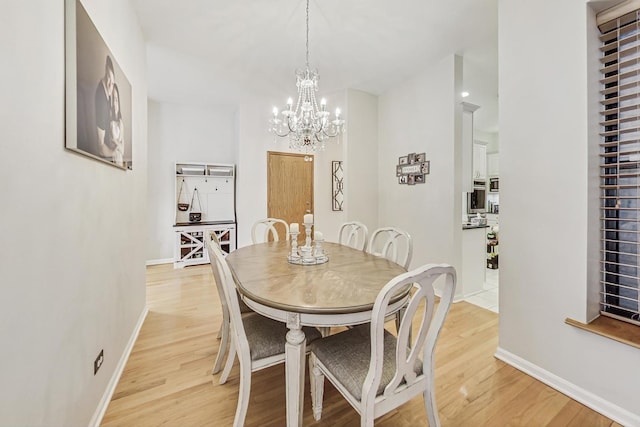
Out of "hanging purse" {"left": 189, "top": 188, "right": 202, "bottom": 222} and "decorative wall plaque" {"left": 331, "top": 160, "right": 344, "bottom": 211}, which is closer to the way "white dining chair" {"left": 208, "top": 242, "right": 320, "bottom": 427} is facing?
the decorative wall plaque

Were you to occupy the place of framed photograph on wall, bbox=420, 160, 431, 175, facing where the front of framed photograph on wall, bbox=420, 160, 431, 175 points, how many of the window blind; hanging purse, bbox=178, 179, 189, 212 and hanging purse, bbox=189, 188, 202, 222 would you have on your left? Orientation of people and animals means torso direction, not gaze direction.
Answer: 1

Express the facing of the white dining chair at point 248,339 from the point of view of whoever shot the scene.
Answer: facing away from the viewer and to the right of the viewer

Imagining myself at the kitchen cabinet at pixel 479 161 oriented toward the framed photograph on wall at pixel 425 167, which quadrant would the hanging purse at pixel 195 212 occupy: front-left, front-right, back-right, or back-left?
front-right

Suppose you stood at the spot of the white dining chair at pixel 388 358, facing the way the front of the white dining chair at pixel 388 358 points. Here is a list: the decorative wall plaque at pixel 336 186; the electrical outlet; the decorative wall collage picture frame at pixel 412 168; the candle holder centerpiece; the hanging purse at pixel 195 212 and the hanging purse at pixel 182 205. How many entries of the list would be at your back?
0

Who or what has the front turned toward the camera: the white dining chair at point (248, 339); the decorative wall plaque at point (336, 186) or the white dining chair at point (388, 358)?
the decorative wall plaque

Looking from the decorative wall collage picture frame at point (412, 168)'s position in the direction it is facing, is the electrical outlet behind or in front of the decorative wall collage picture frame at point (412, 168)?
in front

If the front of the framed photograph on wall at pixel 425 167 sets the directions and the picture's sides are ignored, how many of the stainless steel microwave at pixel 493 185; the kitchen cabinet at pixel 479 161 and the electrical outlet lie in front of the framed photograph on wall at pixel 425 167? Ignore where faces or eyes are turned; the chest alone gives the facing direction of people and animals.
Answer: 1

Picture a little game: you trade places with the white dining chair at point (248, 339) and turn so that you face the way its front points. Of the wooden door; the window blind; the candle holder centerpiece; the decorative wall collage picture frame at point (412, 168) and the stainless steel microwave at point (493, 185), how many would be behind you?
0

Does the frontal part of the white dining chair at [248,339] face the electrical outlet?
no

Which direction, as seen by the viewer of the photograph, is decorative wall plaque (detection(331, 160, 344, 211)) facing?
facing the viewer

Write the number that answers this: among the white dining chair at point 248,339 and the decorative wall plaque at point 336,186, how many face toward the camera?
1

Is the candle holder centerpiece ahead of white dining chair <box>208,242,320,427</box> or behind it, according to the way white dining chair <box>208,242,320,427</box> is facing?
ahead

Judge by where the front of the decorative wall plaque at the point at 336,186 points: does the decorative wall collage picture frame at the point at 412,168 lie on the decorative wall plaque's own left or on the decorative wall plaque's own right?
on the decorative wall plaque's own left

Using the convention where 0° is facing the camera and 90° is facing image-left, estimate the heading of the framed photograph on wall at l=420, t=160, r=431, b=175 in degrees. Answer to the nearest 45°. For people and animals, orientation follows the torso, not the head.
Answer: approximately 45°

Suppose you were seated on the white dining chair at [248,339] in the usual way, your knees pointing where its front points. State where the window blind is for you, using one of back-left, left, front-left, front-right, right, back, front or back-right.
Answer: front-right

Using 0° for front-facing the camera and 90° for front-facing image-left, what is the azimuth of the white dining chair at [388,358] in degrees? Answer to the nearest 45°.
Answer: approximately 135°

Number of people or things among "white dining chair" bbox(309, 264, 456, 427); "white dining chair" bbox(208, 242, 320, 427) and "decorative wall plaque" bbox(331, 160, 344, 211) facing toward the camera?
1

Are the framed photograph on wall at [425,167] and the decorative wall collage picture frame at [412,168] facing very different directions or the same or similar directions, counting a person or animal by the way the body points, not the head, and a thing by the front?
same or similar directions

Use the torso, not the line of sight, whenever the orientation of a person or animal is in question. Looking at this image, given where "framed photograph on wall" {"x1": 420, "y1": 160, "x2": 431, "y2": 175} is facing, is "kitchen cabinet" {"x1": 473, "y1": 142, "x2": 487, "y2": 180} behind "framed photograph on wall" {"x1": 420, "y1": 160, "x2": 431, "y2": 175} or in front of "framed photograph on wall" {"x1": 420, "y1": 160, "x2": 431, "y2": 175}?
behind

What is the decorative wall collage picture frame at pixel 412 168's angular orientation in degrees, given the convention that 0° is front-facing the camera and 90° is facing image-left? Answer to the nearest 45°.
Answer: approximately 45°
